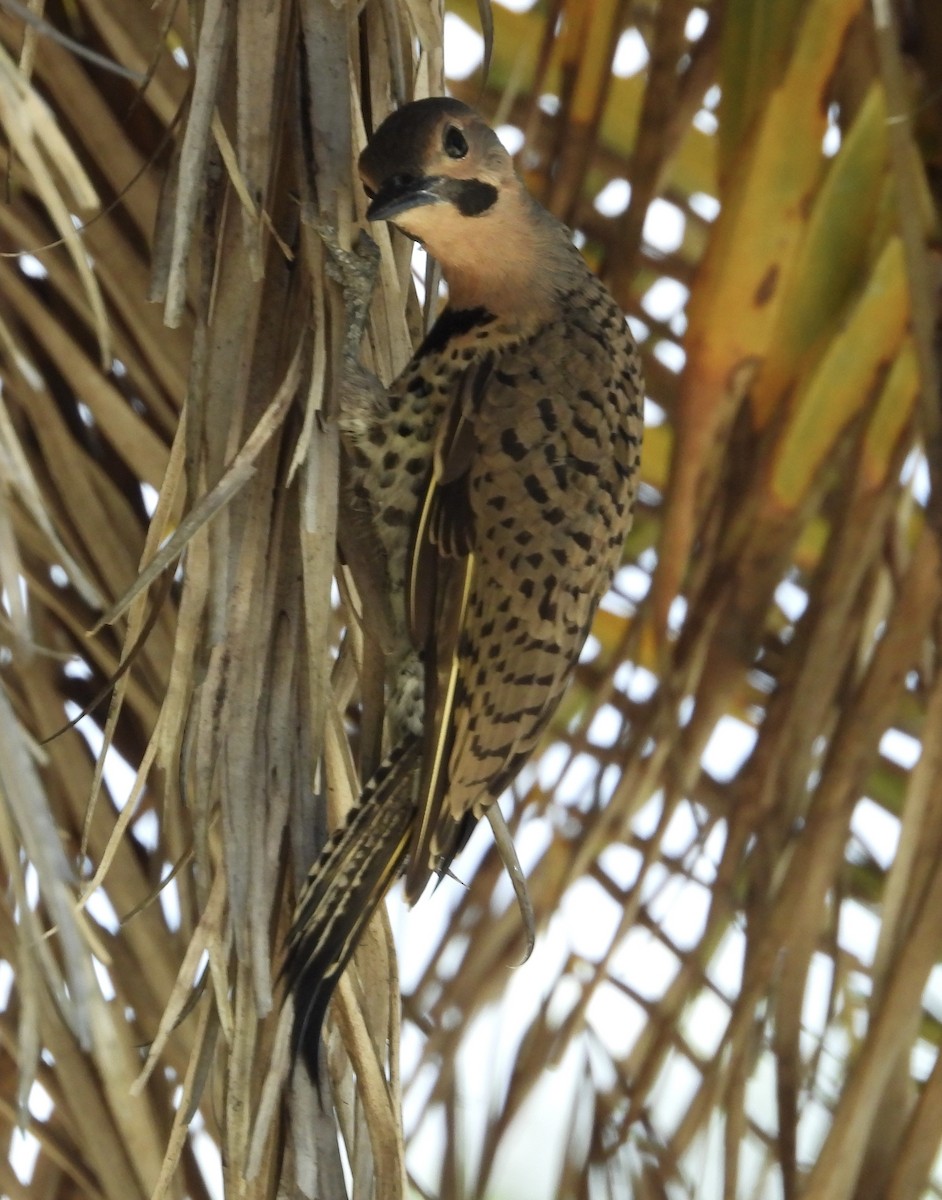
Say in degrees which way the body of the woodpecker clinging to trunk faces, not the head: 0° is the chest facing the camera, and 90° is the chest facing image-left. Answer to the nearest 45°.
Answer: approximately 90°
